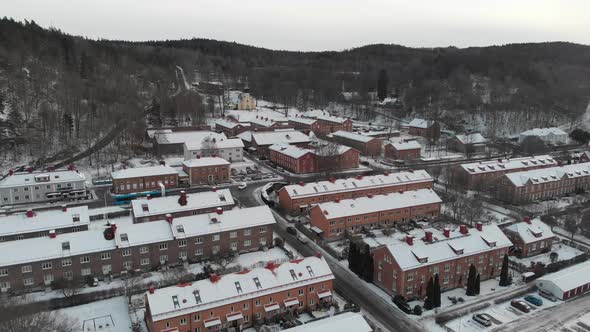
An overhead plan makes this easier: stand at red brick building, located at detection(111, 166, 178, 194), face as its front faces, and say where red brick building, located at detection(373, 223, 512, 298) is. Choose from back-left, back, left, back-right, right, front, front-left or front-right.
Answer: front-left

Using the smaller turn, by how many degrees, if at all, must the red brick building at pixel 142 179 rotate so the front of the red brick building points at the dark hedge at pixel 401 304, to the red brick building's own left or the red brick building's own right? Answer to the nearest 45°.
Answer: approximately 45° to the red brick building's own left

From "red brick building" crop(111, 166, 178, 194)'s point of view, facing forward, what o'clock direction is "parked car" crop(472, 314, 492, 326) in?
The parked car is roughly at 11 o'clock from the red brick building.

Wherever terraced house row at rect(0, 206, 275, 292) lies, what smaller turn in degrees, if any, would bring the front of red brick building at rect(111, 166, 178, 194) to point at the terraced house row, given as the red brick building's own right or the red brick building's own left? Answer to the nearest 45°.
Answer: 0° — it already faces it

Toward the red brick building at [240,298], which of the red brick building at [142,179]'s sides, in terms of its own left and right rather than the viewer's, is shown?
front

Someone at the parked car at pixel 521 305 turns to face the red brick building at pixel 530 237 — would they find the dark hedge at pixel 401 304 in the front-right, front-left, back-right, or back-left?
back-left

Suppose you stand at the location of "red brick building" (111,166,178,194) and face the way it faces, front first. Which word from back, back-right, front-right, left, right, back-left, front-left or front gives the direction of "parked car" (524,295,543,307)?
front-left

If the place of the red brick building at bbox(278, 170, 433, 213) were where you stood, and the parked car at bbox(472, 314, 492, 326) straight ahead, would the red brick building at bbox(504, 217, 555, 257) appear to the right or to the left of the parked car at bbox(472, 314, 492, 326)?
left

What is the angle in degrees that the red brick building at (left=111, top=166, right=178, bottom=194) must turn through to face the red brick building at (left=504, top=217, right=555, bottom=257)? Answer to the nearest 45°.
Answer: approximately 45° to its left

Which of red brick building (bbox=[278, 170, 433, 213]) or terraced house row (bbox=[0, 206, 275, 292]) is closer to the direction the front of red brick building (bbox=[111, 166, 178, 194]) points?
the terraced house row

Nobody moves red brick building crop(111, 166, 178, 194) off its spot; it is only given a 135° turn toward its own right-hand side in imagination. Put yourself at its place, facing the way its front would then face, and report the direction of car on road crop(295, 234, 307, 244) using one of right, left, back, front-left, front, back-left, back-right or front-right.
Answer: back

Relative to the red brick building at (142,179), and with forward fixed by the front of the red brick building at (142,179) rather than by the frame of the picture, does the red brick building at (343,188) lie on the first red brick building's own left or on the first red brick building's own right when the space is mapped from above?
on the first red brick building's own left

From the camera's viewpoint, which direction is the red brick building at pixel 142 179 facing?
toward the camera

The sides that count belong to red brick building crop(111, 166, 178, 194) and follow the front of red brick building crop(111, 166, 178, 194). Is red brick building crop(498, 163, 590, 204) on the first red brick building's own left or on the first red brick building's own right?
on the first red brick building's own left
